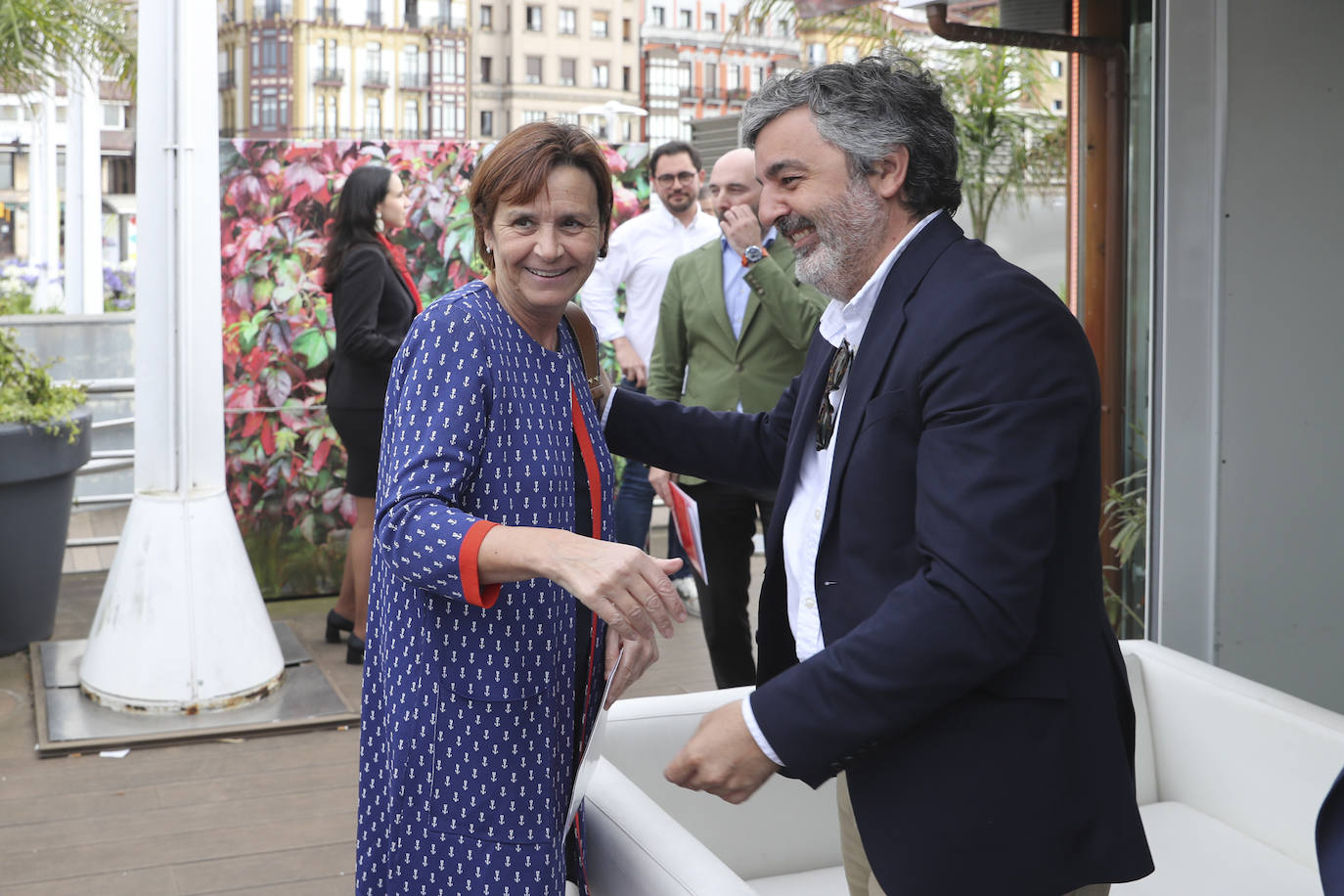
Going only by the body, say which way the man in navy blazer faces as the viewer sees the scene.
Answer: to the viewer's left

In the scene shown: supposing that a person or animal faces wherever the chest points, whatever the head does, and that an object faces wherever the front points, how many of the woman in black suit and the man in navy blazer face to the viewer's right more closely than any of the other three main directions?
1

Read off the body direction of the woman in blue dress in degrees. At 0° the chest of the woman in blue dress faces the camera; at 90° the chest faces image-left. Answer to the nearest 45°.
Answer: approximately 315°

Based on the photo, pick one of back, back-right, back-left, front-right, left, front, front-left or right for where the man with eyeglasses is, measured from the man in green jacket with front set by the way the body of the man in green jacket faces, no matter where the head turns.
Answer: back

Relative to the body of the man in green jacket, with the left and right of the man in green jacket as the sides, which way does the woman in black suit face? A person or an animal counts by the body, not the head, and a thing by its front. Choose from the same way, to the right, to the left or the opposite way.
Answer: to the left

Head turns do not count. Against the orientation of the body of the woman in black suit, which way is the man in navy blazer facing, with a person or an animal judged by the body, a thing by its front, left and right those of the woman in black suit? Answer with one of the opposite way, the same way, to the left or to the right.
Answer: the opposite way

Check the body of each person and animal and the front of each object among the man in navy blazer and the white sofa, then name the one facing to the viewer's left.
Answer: the man in navy blazer

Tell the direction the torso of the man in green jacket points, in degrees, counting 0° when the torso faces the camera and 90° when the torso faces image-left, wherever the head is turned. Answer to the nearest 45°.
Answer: approximately 0°

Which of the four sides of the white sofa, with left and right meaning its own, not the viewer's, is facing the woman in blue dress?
right

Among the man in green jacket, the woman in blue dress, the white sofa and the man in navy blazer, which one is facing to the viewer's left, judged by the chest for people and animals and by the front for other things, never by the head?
the man in navy blazer

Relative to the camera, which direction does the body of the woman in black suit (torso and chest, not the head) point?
to the viewer's right
